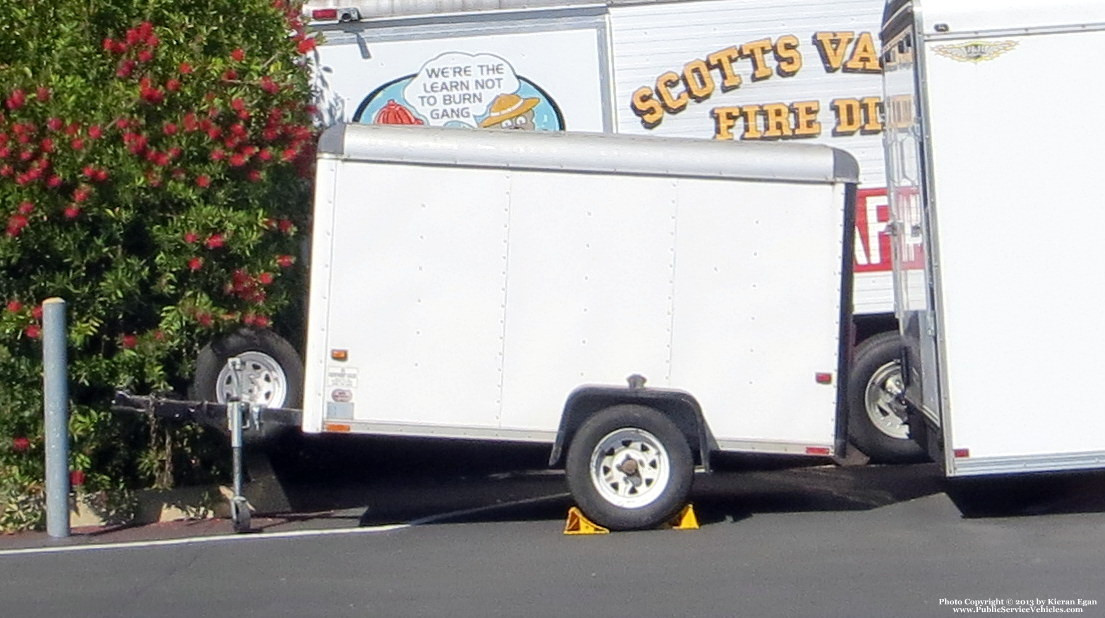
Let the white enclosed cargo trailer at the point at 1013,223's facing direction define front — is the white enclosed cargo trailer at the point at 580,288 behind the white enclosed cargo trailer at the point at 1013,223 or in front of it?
behind

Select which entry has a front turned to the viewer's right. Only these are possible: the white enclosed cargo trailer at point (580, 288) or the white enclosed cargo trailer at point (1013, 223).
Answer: the white enclosed cargo trailer at point (1013, 223)

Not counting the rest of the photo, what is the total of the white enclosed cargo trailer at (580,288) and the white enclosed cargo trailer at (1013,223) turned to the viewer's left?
1

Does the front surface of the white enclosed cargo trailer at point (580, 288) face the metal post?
yes

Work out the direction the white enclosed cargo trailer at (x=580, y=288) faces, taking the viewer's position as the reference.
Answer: facing to the left of the viewer

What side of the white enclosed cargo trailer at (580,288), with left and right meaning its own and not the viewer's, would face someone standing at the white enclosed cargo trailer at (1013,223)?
back

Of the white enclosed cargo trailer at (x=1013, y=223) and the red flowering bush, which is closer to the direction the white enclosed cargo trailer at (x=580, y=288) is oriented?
the red flowering bush

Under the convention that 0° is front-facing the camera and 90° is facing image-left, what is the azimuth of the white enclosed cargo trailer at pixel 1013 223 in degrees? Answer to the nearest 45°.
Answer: approximately 270°
